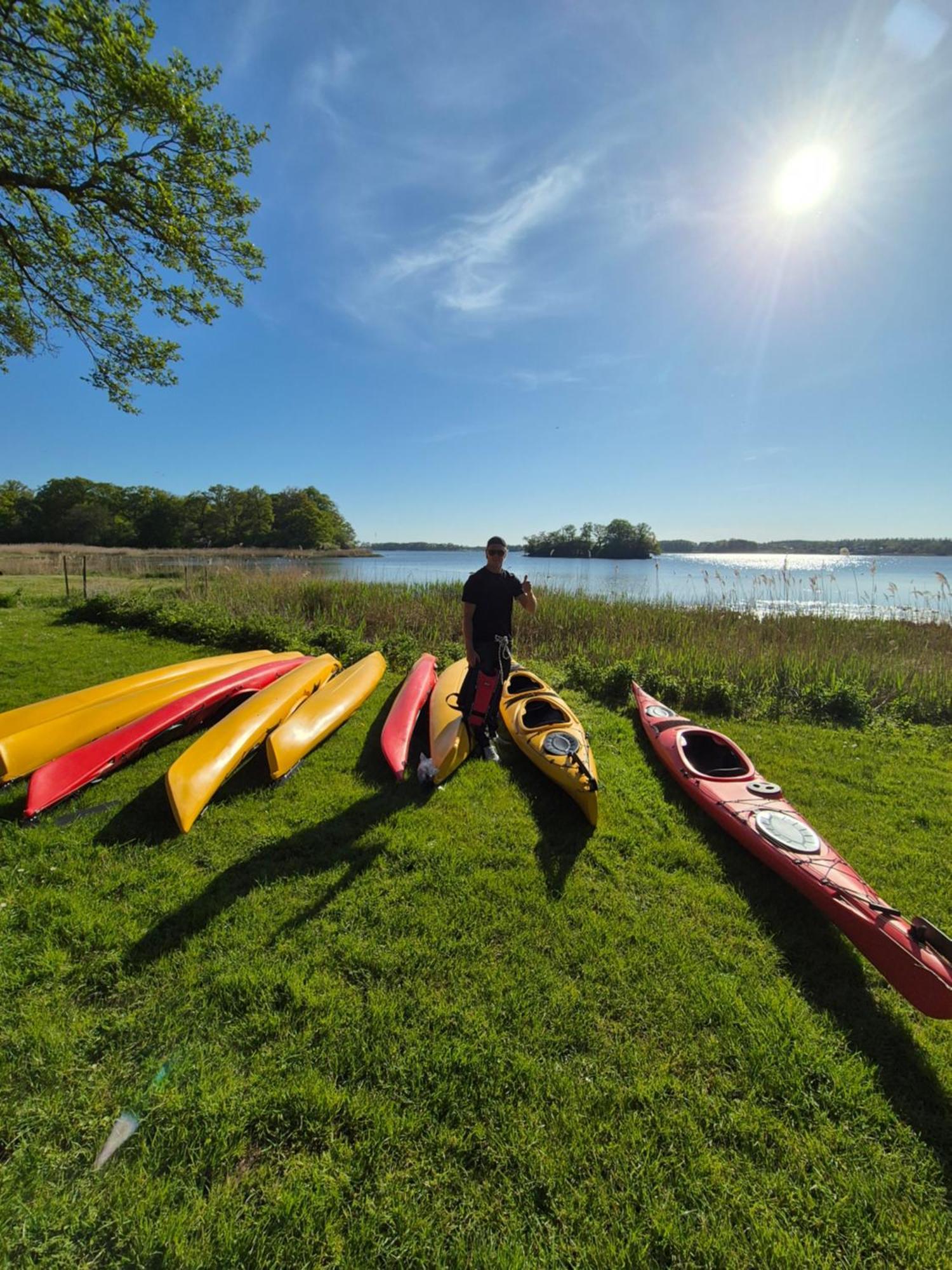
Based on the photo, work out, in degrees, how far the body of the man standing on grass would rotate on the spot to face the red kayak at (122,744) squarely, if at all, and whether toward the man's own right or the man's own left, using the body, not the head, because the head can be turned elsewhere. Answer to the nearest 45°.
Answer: approximately 90° to the man's own right

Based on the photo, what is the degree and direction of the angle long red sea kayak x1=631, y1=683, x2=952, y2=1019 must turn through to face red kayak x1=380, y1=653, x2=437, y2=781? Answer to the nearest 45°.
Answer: approximately 45° to its left

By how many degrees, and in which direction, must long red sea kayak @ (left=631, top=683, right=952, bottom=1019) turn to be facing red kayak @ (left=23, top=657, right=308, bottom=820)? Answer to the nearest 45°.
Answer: approximately 45° to its left

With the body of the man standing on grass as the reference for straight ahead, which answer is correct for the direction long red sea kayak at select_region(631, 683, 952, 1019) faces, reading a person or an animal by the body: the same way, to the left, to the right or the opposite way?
the opposite way

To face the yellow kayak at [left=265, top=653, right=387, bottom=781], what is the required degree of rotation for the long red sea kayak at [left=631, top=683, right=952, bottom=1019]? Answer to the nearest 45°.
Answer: approximately 45° to its left

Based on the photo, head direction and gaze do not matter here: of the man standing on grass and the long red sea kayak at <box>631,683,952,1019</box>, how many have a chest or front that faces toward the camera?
1

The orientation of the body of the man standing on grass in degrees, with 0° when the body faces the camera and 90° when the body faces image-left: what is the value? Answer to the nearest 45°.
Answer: approximately 0°

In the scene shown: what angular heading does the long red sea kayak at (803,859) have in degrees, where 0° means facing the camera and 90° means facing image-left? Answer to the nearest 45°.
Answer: approximately 135°
